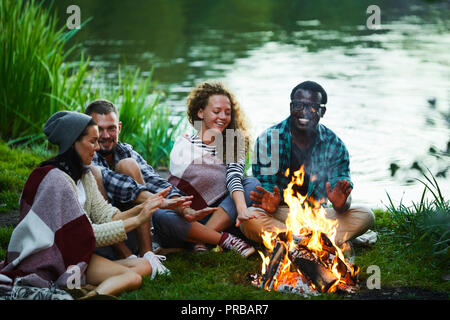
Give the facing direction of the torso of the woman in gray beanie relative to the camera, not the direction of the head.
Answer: to the viewer's right

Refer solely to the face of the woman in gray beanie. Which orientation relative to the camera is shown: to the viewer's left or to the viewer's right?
to the viewer's right

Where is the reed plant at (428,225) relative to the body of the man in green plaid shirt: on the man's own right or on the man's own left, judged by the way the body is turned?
on the man's own left

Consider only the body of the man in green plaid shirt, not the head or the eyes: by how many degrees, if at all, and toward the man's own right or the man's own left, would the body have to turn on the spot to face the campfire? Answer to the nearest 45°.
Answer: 0° — they already face it

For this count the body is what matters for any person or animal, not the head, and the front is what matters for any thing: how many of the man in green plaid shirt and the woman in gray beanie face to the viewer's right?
1

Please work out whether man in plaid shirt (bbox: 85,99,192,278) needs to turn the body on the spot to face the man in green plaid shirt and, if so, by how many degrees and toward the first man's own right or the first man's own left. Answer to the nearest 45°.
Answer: approximately 45° to the first man's own left

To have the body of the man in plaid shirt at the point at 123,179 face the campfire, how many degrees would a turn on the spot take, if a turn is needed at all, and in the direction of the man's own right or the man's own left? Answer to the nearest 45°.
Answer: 0° — they already face it

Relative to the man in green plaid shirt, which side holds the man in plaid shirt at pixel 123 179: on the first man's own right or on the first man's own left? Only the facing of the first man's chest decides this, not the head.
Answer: on the first man's own right

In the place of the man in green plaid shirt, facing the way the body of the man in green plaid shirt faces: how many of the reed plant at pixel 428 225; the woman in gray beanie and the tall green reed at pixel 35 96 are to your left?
1

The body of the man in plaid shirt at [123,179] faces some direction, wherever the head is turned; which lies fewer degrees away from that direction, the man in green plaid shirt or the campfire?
the campfire
